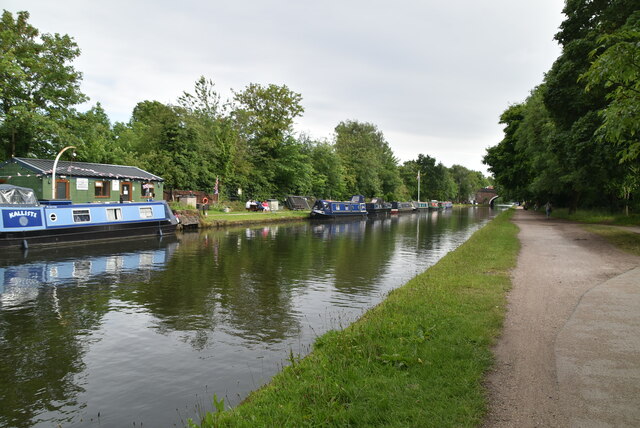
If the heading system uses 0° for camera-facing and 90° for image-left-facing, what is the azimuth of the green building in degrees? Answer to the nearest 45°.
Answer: approximately 315°
